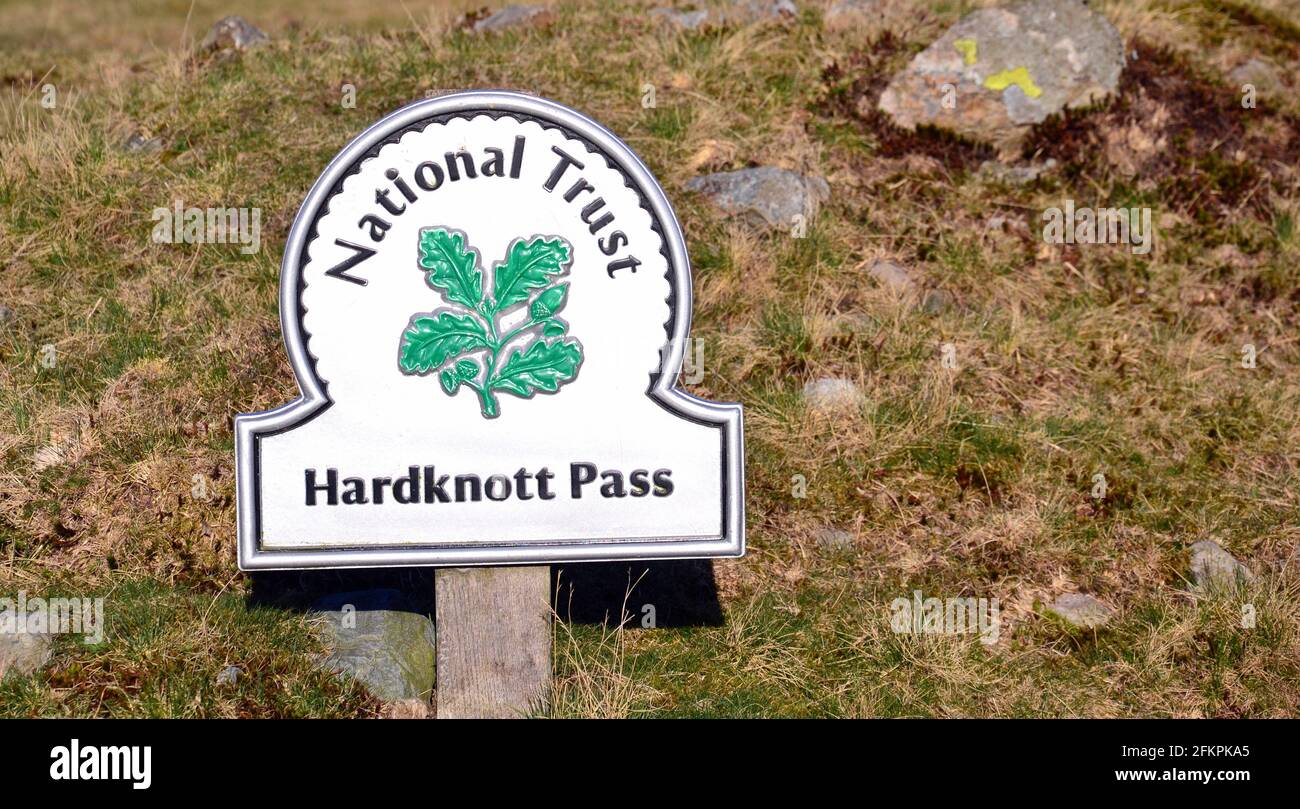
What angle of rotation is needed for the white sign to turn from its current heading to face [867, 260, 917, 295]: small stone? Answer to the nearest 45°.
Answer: approximately 135° to its left

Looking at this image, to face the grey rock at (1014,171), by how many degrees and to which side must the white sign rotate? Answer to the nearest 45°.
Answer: approximately 135° to its left

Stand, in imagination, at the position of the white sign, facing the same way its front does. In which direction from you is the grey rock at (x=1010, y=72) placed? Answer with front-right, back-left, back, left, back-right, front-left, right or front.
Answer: back-left

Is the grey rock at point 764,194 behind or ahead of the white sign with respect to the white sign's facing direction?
behind

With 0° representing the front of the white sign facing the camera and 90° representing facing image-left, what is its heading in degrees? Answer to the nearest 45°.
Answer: approximately 0°

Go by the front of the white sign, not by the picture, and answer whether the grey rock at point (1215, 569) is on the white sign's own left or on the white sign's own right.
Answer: on the white sign's own left

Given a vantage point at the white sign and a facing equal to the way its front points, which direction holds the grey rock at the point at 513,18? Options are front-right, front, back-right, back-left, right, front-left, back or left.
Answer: back

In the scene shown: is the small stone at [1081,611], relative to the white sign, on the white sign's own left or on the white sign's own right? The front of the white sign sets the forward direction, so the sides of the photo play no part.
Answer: on the white sign's own left
